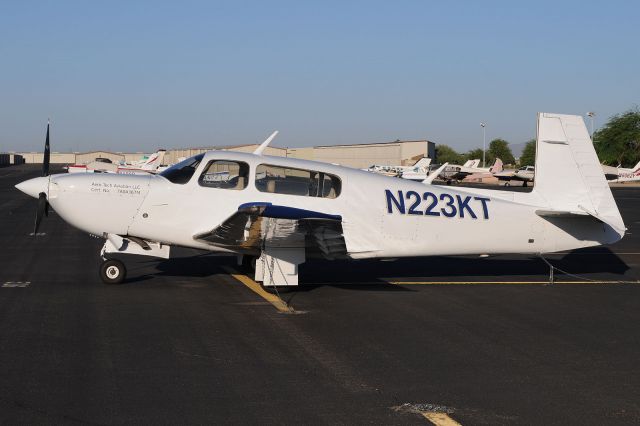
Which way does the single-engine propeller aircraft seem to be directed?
to the viewer's left
